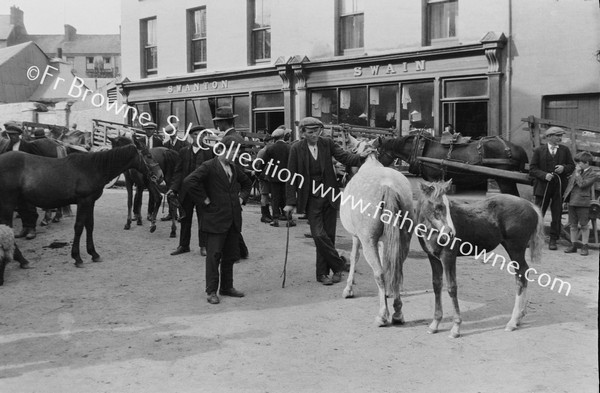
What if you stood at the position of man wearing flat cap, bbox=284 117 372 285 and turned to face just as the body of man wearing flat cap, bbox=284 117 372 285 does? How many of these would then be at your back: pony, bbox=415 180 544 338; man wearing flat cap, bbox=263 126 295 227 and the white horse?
1

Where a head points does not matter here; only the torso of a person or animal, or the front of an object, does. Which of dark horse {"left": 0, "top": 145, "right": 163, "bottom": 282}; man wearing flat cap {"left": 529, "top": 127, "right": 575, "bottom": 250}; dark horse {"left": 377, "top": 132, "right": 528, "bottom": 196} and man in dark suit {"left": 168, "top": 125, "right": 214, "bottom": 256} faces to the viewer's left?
dark horse {"left": 377, "top": 132, "right": 528, "bottom": 196}

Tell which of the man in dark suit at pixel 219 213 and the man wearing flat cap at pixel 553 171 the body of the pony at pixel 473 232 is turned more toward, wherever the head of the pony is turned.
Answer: the man in dark suit

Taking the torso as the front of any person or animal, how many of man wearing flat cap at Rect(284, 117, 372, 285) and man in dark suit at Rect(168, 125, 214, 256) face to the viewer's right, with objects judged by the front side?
0

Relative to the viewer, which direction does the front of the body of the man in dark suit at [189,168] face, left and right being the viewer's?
facing the viewer

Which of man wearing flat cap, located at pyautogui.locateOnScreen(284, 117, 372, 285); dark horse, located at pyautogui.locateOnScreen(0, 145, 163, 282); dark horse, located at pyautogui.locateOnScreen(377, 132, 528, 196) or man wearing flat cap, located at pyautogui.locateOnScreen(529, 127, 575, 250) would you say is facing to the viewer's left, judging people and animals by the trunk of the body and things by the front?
dark horse, located at pyautogui.locateOnScreen(377, 132, 528, 196)

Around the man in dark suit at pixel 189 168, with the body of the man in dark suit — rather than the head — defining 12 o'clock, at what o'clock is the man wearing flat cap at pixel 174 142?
The man wearing flat cap is roughly at 6 o'clock from the man in dark suit.

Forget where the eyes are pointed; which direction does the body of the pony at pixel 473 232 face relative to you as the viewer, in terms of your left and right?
facing the viewer and to the left of the viewer

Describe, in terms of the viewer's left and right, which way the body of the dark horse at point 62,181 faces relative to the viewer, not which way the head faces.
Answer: facing to the right of the viewer

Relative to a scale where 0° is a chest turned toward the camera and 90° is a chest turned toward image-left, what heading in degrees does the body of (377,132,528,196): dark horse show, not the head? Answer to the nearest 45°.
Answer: approximately 90°

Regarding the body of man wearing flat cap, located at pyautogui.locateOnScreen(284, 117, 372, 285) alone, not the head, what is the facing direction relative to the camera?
toward the camera

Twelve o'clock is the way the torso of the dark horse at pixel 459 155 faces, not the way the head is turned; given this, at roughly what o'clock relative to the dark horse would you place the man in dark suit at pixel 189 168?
The man in dark suit is roughly at 11 o'clock from the dark horse.
